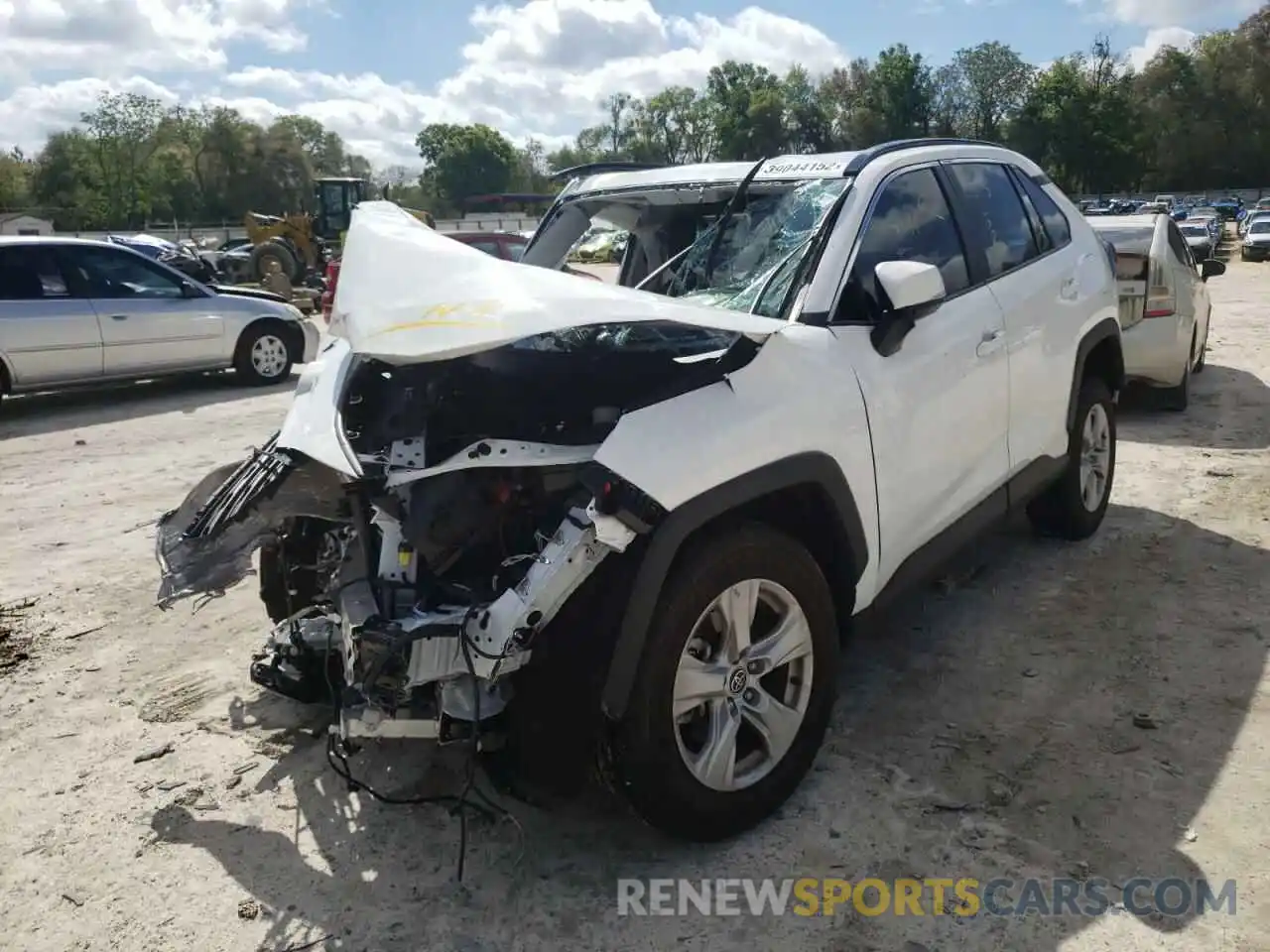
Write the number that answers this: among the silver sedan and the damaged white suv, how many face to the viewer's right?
1

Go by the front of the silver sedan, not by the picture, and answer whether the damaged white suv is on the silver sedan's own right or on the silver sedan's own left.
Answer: on the silver sedan's own right

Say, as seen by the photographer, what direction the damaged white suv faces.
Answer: facing the viewer and to the left of the viewer

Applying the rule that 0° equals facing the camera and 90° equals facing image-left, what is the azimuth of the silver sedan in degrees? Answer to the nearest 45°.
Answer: approximately 270°

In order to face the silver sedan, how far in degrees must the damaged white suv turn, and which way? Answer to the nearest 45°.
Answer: approximately 90° to its right

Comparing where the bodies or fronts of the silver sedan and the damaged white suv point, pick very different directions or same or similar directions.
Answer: very different directions
